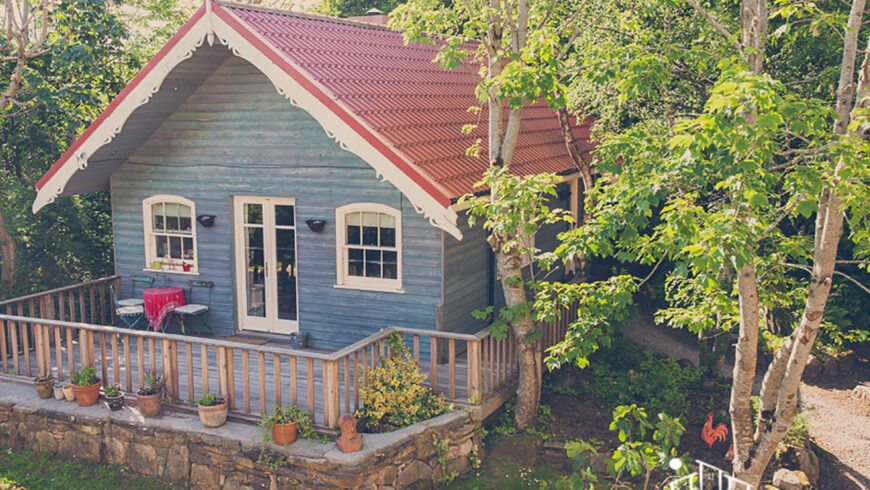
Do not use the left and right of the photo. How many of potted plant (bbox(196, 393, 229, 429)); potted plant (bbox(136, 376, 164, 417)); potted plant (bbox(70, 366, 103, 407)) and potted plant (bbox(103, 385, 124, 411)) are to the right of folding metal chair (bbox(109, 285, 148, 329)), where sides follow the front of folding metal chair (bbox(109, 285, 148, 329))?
4

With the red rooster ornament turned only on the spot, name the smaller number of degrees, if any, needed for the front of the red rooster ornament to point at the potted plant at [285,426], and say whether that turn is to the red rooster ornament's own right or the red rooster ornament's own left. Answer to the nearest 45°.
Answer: approximately 45° to the red rooster ornament's own left

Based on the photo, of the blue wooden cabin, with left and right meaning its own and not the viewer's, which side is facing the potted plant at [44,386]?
front

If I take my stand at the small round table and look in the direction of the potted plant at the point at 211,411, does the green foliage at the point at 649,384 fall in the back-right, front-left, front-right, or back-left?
front-left

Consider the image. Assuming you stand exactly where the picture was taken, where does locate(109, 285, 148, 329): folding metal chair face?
facing to the right of the viewer

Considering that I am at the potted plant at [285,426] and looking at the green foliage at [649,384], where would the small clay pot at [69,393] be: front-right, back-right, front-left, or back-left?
back-left

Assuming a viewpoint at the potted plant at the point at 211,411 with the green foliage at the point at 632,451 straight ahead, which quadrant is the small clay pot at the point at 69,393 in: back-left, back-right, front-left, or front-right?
back-left

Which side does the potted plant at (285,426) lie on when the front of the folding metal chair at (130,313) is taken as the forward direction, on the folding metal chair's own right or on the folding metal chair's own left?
on the folding metal chair's own right

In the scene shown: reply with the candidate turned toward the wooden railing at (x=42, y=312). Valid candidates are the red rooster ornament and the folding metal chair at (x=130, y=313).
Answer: the red rooster ornament

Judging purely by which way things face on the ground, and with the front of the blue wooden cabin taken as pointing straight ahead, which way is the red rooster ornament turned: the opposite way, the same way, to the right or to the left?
to the right

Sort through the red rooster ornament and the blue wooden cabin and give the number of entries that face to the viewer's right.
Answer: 0

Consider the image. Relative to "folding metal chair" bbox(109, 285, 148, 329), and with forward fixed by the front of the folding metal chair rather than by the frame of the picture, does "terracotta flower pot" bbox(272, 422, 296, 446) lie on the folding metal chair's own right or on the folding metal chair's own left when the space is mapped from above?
on the folding metal chair's own right

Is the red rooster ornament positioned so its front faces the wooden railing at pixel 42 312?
yes

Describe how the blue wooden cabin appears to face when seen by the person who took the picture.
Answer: facing the viewer and to the left of the viewer

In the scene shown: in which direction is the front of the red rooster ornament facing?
to the viewer's left

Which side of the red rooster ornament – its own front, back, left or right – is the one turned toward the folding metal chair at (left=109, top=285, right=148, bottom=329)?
front
